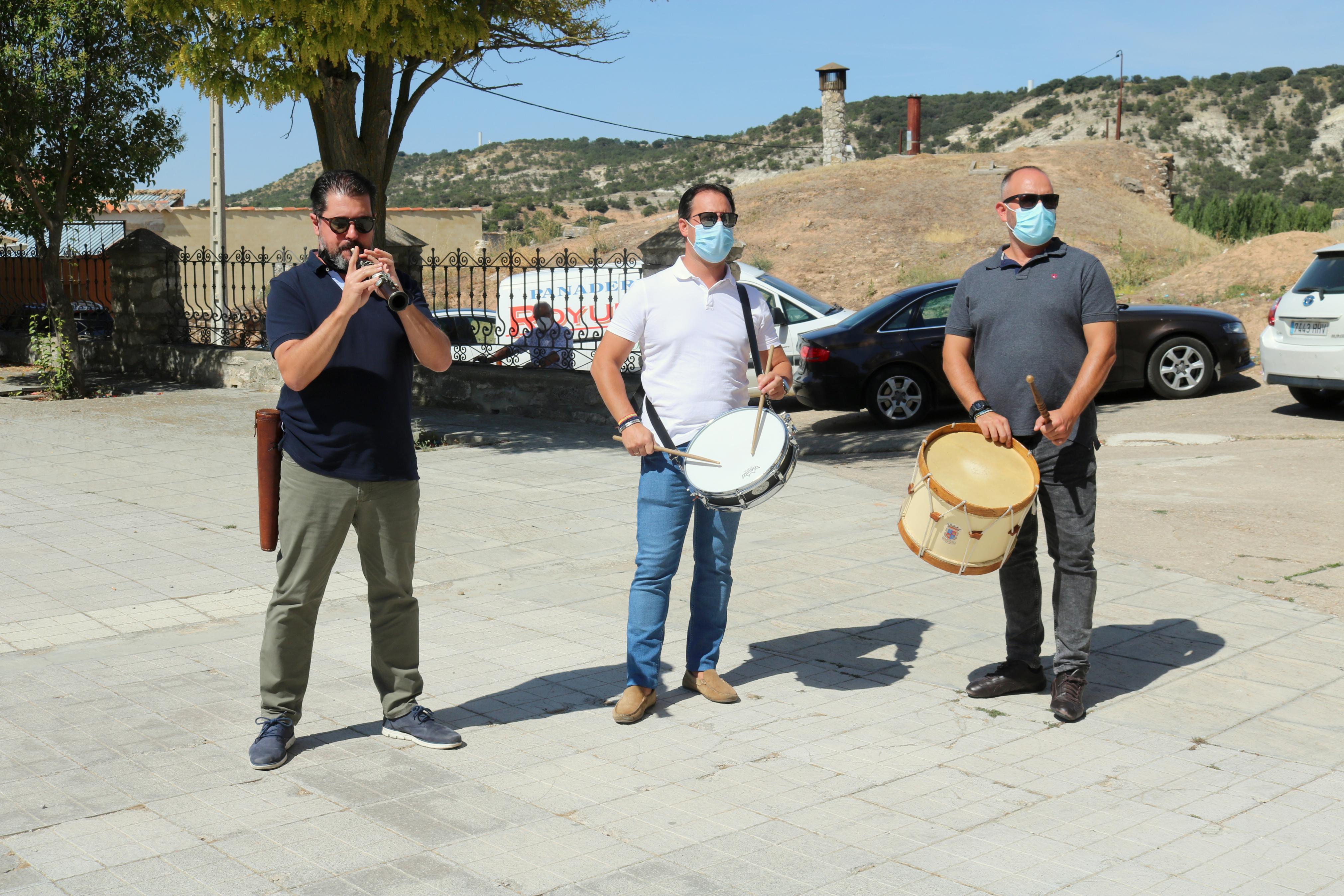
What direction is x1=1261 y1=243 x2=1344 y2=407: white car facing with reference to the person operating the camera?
facing away from the viewer and to the right of the viewer

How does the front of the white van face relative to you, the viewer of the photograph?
facing to the right of the viewer

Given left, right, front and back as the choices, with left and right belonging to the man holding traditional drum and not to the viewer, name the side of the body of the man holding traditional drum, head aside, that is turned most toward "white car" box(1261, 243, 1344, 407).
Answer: back

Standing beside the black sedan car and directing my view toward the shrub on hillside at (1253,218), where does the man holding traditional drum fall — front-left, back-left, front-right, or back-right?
back-right

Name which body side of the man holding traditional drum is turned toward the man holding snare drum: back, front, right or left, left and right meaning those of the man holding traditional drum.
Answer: right

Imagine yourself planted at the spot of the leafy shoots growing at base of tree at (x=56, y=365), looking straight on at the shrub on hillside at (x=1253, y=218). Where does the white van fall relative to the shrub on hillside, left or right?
right

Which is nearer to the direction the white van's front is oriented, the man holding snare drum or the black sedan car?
the black sedan car

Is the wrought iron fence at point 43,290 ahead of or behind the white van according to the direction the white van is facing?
behind

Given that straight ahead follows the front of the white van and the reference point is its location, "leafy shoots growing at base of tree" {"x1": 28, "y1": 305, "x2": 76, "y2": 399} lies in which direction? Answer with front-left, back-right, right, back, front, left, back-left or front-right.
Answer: back

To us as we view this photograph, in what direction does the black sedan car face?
facing to the right of the viewer

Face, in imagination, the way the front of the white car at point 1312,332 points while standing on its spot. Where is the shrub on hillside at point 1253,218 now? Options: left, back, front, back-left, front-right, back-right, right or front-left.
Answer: front-left

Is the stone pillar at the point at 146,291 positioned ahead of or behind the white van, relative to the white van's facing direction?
behind

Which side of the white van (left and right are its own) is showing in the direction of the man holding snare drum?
right
